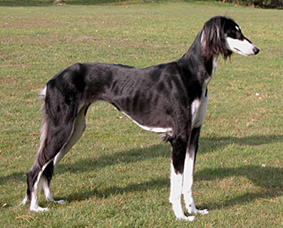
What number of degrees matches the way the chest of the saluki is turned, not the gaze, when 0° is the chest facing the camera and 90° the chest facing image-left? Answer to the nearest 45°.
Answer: approximately 270°
